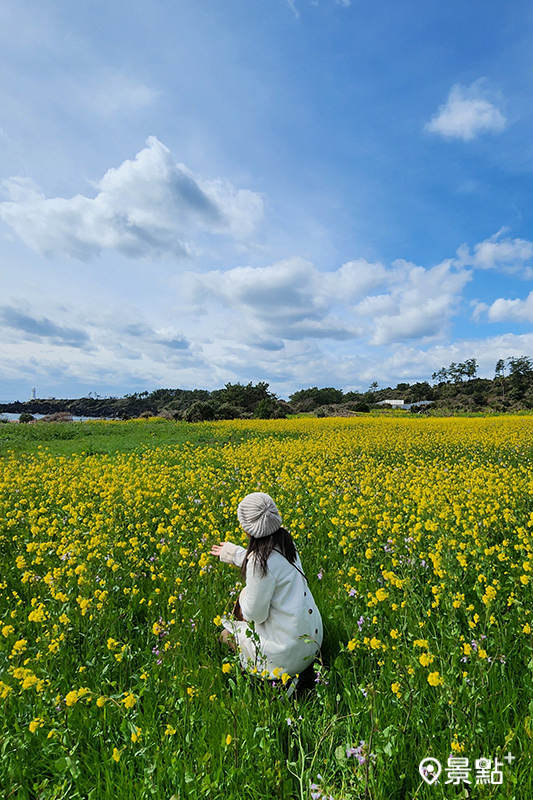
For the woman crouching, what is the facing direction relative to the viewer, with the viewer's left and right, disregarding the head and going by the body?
facing away from the viewer and to the left of the viewer
